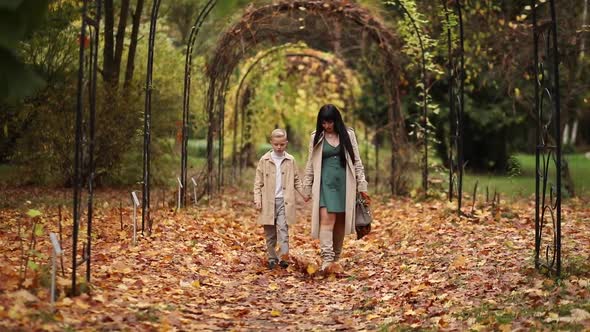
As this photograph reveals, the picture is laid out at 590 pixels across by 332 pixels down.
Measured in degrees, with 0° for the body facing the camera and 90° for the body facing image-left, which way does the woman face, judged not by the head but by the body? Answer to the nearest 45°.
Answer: approximately 0°

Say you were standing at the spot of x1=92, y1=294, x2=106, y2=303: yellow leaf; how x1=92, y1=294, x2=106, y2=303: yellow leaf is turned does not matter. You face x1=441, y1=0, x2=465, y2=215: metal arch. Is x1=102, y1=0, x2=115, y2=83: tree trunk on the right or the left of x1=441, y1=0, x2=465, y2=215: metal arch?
left

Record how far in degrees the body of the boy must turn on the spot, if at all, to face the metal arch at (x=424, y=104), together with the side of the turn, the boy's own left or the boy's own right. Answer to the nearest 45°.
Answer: approximately 135° to the boy's own left

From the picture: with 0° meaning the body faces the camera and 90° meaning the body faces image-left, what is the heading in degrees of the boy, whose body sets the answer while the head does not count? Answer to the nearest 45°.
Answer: approximately 0°

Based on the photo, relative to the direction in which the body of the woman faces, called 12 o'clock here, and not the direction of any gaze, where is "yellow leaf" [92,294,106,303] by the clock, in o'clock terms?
The yellow leaf is roughly at 1 o'clock from the woman.

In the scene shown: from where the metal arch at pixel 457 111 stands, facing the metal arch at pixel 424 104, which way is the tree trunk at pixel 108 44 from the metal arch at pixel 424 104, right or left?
left

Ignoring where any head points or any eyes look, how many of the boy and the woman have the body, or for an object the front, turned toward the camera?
2

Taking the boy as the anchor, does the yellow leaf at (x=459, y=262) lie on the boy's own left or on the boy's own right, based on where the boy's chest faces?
on the boy's own left

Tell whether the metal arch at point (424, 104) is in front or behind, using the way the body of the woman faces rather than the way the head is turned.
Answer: behind
